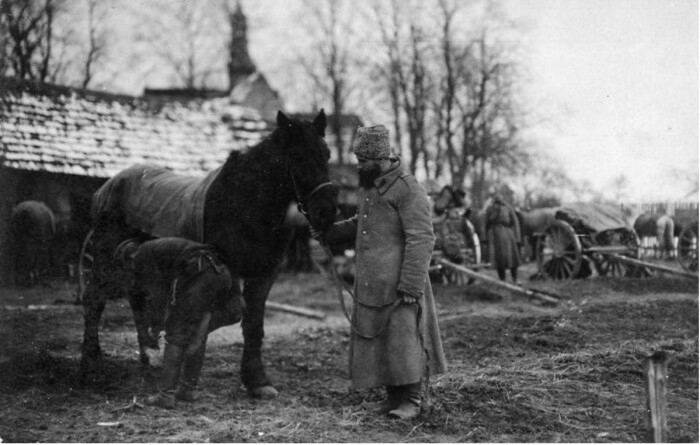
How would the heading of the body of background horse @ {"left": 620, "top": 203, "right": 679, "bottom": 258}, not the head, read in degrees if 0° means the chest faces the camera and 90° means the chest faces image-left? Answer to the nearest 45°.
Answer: approximately 90°

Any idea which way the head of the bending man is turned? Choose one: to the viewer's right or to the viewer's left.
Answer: to the viewer's left

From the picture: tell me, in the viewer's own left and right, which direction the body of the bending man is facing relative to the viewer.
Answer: facing to the left of the viewer

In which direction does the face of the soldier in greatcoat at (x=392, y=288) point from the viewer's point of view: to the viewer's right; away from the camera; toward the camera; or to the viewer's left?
to the viewer's left

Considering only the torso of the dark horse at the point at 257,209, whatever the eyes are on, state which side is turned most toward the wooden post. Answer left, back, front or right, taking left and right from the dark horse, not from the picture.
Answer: front

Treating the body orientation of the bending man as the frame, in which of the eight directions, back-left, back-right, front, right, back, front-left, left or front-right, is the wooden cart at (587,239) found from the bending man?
back-right
